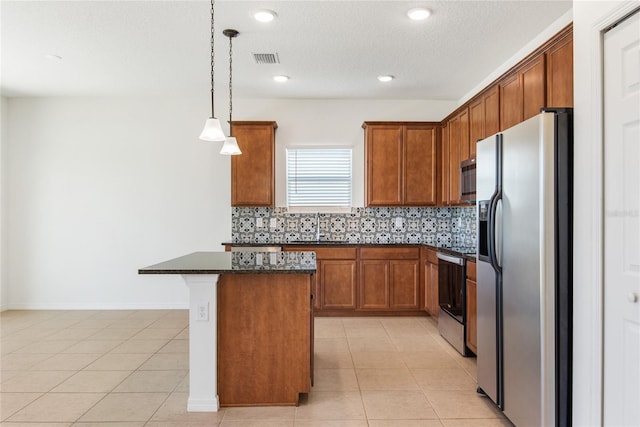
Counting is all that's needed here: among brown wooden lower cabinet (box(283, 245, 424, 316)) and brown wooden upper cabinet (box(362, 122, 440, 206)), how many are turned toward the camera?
2

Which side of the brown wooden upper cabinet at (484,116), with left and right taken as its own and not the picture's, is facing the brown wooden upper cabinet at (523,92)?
left

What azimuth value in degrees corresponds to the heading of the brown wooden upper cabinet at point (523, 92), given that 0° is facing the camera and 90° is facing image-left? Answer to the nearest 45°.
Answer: approximately 45°

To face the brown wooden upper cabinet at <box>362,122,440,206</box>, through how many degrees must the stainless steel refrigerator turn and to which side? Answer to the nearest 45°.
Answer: approximately 90° to its right

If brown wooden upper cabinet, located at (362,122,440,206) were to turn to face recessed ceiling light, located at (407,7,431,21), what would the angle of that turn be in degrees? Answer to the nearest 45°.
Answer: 0° — it already faces it

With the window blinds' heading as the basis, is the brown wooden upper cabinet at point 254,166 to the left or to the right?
on its right

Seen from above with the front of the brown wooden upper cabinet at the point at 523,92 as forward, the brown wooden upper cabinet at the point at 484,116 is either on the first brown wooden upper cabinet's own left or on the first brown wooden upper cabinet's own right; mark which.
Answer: on the first brown wooden upper cabinet's own right

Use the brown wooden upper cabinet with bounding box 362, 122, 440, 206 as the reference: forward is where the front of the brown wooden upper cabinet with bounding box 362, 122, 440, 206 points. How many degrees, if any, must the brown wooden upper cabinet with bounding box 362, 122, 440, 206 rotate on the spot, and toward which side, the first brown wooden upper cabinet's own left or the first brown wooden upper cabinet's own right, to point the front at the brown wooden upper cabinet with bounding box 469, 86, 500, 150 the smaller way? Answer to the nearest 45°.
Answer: approximately 45° to the first brown wooden upper cabinet's own left

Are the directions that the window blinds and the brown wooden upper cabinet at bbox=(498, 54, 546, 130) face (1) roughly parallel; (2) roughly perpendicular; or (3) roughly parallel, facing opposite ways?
roughly perpendicular

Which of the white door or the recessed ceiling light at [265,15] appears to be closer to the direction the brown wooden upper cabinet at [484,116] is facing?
the recessed ceiling light
